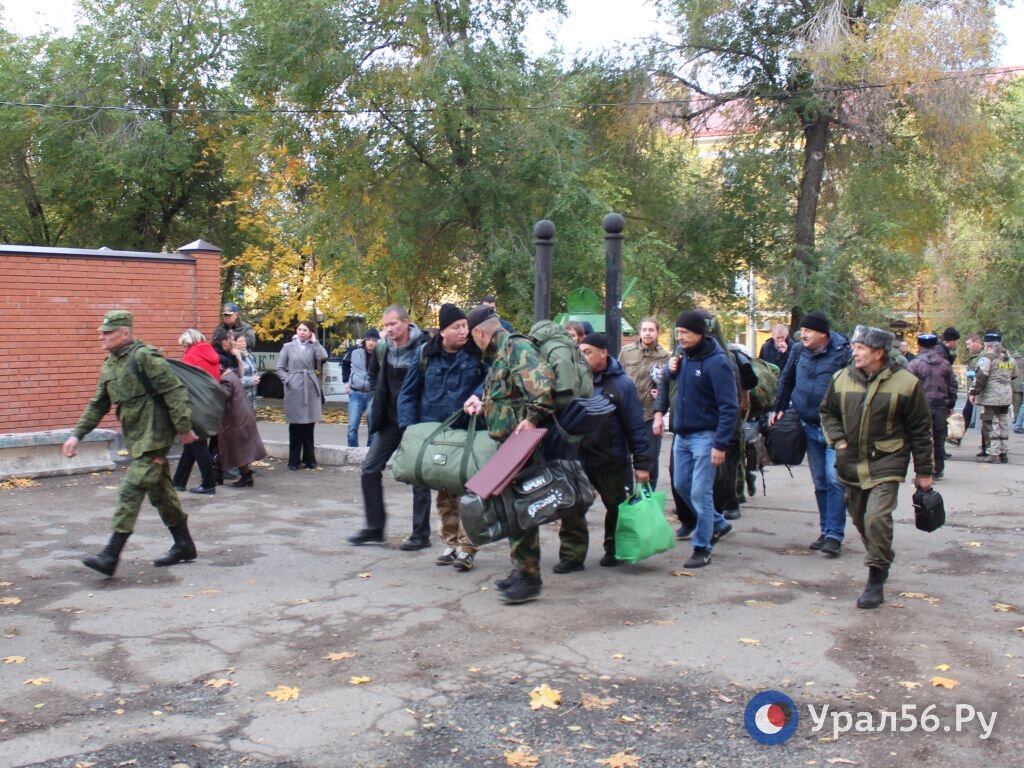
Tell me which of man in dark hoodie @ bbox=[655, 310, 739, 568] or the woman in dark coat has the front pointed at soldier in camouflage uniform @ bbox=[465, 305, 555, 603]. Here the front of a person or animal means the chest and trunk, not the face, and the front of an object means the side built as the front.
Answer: the man in dark hoodie

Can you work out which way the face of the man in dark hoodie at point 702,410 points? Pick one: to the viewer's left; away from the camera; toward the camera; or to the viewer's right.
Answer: to the viewer's left

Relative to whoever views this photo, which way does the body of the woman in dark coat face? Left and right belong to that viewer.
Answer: facing to the left of the viewer

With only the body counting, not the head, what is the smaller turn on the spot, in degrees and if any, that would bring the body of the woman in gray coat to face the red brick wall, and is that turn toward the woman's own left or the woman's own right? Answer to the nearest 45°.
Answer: approximately 90° to the woman's own right
